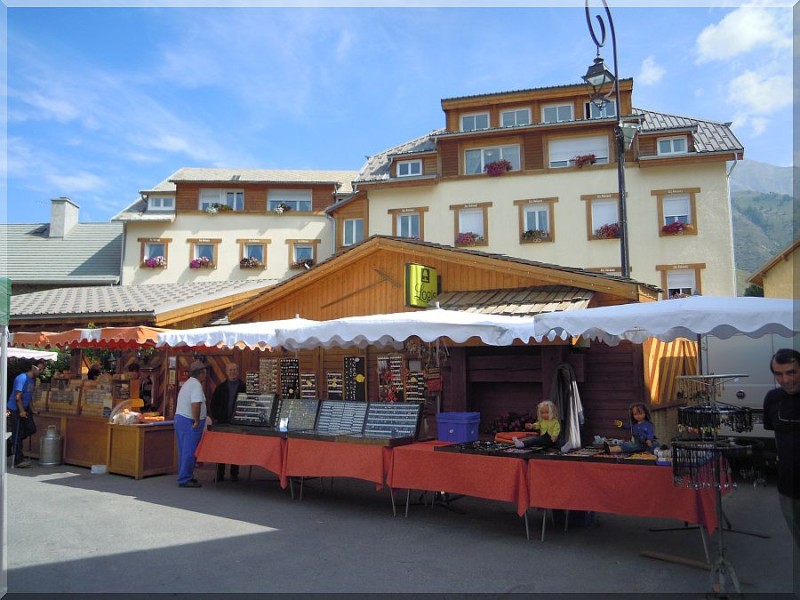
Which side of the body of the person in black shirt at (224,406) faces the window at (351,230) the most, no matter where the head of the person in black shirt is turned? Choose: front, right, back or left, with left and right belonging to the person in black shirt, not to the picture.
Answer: back

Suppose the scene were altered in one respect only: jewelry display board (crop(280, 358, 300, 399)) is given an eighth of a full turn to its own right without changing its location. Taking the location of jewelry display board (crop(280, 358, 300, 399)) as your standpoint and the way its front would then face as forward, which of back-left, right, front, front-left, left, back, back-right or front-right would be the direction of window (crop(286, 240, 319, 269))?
back-right

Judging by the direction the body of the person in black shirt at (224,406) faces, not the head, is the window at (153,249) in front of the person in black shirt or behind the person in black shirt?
behind

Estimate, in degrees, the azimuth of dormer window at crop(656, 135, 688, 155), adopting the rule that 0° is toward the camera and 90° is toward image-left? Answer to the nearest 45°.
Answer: approximately 0°

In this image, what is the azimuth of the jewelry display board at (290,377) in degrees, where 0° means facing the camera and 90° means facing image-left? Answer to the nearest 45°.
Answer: approximately 0°

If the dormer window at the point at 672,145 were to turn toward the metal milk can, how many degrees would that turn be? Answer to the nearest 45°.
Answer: approximately 45° to its right

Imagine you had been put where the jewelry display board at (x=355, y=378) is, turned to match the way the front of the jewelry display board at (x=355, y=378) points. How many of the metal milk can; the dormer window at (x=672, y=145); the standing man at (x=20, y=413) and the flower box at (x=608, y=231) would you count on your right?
2
